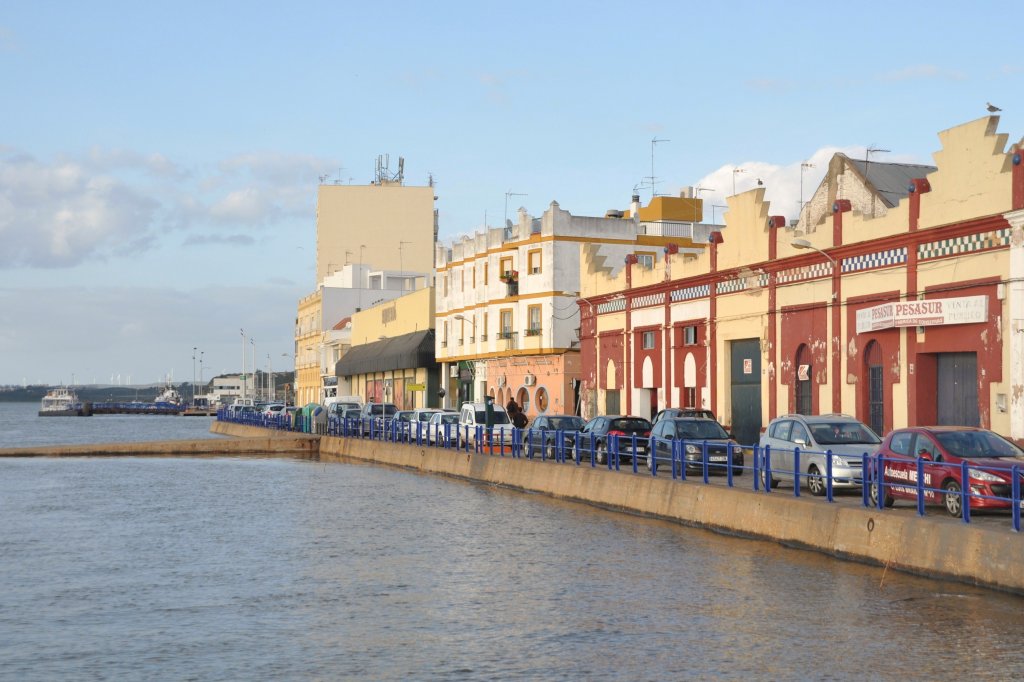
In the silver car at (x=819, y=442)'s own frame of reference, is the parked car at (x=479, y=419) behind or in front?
behind

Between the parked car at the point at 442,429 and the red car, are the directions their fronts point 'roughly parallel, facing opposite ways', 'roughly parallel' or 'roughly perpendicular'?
roughly parallel

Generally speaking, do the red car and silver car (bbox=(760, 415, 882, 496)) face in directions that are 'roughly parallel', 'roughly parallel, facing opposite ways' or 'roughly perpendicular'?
roughly parallel

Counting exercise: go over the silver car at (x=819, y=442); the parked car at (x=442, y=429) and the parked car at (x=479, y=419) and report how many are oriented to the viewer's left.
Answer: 0

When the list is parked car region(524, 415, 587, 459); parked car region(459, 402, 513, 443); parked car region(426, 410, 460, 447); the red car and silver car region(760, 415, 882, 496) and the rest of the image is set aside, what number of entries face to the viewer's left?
0

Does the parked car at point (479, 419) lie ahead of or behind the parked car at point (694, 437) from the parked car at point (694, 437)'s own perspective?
behind

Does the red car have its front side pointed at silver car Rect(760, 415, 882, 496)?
no

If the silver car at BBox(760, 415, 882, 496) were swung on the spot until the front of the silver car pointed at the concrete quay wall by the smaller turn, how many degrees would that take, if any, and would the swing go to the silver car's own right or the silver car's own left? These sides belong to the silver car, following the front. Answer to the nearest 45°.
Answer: approximately 45° to the silver car's own right

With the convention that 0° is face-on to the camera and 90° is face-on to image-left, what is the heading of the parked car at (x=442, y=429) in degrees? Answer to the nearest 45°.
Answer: approximately 315°

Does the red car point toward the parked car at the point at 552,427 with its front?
no

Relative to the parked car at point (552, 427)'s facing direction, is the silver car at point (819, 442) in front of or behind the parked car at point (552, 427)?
in front
